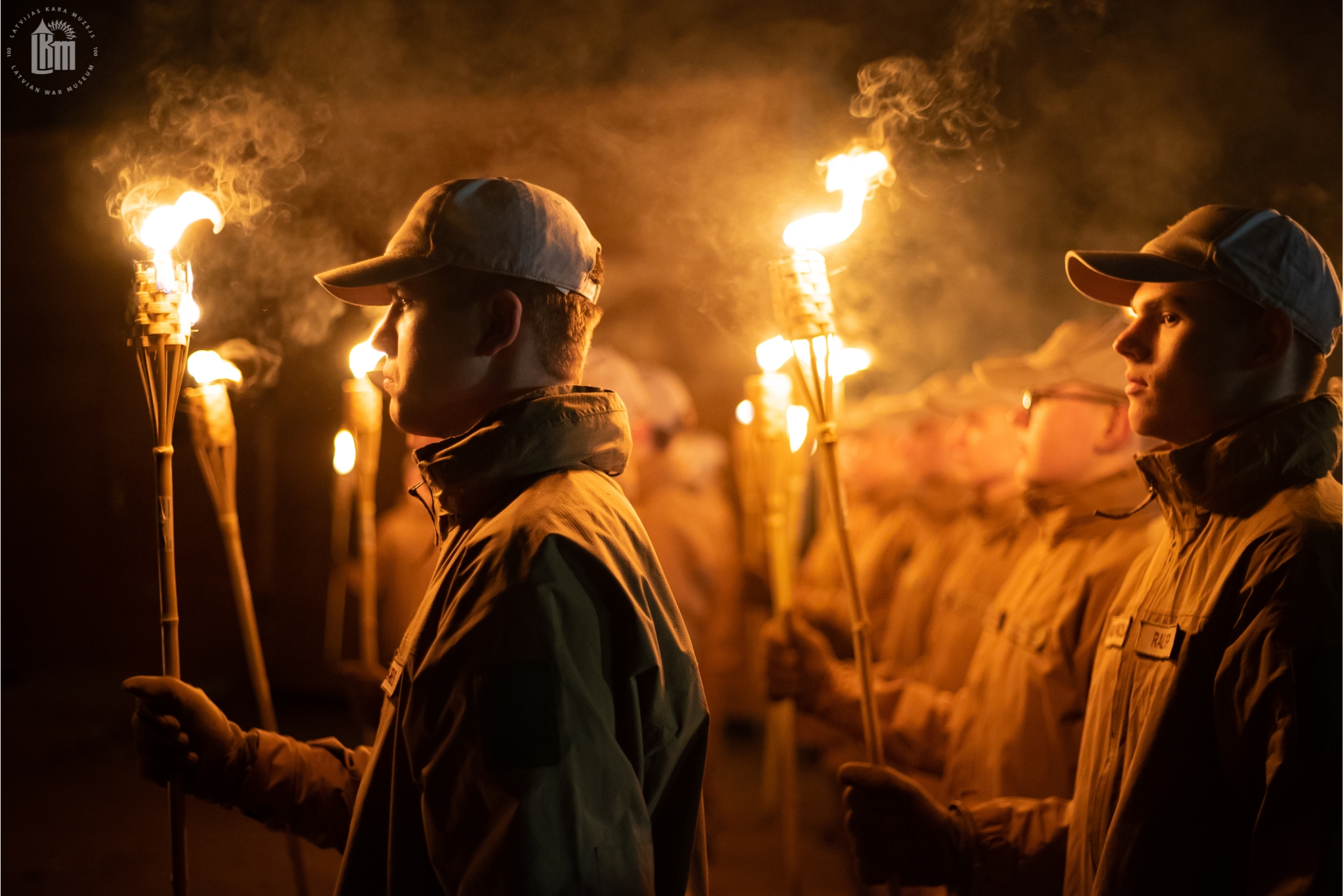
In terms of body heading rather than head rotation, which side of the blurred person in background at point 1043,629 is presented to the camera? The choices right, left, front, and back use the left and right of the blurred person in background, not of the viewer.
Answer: left

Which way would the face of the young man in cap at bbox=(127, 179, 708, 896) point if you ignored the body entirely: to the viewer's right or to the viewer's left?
to the viewer's left

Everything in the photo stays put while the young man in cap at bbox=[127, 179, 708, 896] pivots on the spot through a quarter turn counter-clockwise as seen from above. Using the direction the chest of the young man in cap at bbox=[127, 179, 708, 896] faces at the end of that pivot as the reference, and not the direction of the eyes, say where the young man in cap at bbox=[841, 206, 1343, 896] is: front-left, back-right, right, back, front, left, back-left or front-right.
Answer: left

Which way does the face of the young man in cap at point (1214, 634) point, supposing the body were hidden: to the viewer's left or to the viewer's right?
to the viewer's left

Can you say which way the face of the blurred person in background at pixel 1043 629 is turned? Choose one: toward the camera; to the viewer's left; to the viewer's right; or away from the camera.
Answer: to the viewer's left

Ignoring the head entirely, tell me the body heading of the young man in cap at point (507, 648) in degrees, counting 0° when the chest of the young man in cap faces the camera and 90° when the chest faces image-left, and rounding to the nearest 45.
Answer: approximately 90°

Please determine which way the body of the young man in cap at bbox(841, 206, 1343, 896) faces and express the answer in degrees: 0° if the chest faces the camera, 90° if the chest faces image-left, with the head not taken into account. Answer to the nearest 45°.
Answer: approximately 45°

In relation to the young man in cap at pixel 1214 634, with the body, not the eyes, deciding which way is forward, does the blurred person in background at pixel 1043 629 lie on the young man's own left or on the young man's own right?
on the young man's own right

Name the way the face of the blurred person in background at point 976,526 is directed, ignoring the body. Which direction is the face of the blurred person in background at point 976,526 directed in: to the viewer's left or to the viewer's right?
to the viewer's left

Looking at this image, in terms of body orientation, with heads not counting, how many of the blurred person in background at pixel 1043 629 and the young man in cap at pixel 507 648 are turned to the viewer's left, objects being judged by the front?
2
